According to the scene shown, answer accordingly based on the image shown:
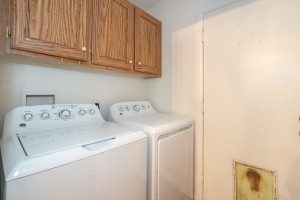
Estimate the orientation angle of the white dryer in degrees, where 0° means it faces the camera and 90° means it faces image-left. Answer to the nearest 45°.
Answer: approximately 315°

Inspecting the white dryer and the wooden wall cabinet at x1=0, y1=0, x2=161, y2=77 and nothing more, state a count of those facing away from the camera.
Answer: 0

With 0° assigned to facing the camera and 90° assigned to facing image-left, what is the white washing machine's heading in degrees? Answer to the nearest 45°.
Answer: approximately 315°

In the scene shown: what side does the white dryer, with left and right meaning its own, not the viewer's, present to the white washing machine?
right

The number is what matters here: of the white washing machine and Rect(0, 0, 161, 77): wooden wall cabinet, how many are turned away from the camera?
0
